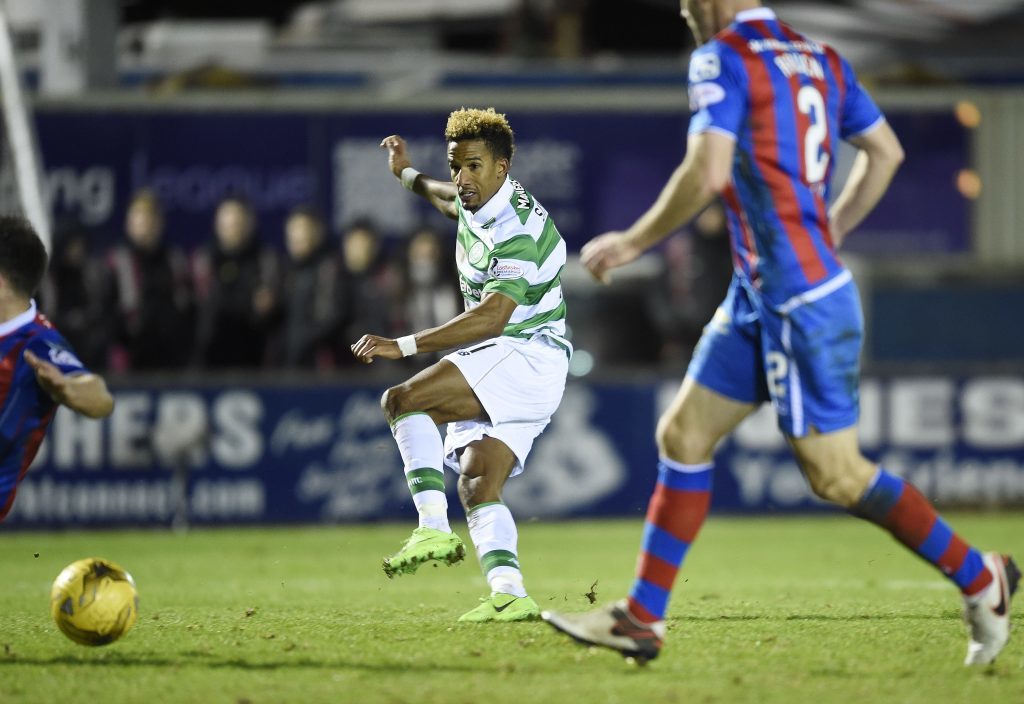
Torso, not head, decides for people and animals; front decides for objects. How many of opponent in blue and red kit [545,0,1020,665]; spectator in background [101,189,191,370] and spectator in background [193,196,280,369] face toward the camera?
2

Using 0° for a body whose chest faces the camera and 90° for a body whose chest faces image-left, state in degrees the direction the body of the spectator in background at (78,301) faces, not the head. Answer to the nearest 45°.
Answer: approximately 0°

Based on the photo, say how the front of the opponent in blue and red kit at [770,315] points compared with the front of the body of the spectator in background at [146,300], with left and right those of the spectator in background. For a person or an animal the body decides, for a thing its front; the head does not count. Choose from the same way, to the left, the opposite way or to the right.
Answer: the opposite way

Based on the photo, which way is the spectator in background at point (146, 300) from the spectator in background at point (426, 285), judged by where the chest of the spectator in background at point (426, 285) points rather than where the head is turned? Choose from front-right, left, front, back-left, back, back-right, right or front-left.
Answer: right

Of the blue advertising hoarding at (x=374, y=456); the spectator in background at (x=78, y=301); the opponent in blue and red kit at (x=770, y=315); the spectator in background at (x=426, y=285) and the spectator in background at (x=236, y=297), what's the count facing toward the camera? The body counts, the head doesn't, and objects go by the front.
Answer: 4

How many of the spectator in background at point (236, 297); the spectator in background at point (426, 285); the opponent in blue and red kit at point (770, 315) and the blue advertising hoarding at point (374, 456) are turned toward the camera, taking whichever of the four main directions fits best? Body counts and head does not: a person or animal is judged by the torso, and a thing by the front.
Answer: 3

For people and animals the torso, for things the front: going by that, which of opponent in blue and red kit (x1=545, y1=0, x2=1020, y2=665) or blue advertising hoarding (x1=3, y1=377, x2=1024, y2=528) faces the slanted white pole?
the opponent in blue and red kit

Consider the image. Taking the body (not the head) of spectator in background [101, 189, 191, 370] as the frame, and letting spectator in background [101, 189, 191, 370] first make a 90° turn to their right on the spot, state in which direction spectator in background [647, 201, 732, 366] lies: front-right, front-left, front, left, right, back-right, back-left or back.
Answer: back

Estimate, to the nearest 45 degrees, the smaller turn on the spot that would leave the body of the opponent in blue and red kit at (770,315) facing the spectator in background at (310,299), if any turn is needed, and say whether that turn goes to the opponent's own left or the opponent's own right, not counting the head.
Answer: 0° — they already face them

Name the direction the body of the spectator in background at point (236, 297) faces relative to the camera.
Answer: toward the camera

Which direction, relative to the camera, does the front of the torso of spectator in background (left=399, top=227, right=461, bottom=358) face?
toward the camera
